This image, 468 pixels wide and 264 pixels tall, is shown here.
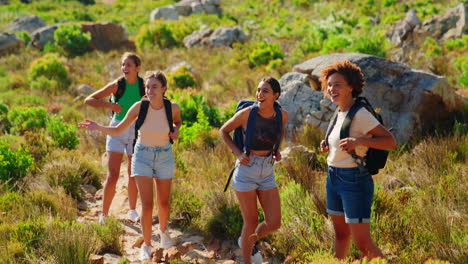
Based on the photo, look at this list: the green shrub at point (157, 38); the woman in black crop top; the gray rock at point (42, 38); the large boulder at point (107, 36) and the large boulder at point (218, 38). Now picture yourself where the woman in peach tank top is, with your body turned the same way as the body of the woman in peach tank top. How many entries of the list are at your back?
4

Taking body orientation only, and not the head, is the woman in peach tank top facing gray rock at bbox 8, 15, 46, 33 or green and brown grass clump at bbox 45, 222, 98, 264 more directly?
the green and brown grass clump

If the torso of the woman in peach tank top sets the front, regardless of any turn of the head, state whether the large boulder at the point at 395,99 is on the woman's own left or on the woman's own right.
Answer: on the woman's own left

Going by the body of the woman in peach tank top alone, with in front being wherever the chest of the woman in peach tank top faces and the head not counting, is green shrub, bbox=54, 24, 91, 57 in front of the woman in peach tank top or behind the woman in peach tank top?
behind

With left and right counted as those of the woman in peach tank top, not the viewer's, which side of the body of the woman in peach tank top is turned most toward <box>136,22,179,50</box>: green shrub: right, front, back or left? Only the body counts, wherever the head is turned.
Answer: back

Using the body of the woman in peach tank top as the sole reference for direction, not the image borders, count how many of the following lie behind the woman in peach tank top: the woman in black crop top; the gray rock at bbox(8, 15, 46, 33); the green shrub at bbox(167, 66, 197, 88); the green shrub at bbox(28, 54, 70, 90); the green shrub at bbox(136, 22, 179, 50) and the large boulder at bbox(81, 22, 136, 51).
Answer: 5

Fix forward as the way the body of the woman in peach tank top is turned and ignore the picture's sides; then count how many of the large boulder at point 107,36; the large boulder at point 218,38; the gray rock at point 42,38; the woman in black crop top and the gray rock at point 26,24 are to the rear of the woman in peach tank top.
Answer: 4

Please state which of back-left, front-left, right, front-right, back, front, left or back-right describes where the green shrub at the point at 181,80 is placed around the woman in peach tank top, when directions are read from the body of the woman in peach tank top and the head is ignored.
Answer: back

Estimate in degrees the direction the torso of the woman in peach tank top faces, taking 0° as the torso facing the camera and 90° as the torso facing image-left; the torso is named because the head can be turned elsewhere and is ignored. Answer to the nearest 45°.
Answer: approximately 0°

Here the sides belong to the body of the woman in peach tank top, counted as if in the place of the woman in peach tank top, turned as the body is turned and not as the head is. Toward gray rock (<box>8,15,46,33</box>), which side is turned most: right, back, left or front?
back

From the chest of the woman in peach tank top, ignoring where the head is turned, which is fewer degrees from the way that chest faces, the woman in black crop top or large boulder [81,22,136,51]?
the woman in black crop top

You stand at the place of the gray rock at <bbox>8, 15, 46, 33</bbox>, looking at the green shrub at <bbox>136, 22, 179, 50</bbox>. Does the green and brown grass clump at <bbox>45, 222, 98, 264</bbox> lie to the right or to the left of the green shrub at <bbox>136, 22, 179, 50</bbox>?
right

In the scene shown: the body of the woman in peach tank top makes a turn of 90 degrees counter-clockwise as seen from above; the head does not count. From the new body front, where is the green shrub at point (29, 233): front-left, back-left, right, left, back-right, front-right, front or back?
back

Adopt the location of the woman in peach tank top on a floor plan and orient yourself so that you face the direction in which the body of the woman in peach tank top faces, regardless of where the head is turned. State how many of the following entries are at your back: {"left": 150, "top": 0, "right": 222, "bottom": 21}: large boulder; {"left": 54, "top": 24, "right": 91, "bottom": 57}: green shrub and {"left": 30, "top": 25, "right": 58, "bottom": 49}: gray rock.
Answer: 3

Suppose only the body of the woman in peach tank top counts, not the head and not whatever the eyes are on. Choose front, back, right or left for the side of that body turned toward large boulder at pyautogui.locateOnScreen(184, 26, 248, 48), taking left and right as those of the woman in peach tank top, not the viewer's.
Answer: back

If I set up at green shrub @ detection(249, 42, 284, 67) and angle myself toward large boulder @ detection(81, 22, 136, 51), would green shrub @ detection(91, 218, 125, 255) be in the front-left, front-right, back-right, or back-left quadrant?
back-left
